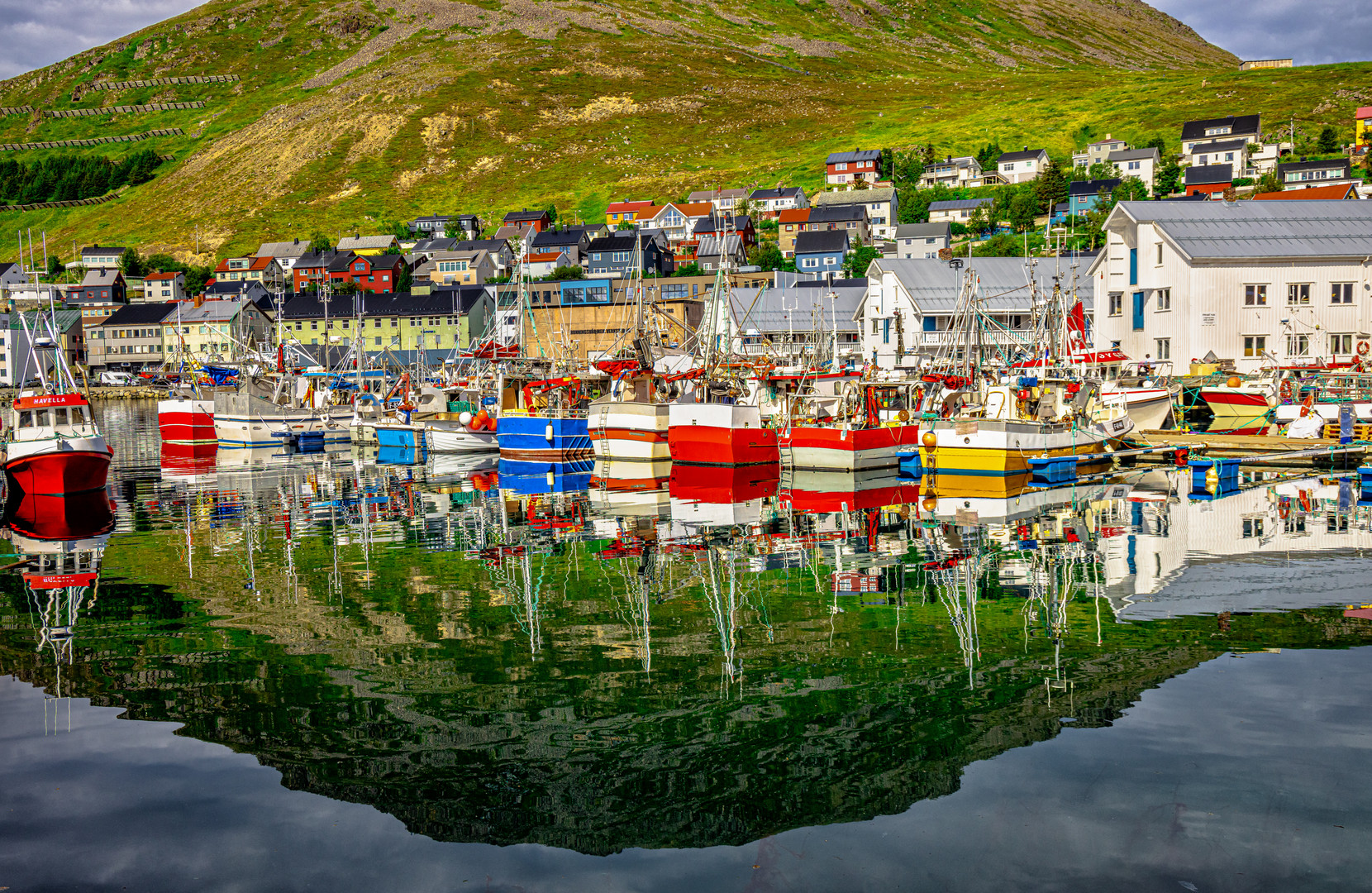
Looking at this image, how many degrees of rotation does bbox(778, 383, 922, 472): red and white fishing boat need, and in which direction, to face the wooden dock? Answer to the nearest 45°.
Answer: approximately 45° to its right

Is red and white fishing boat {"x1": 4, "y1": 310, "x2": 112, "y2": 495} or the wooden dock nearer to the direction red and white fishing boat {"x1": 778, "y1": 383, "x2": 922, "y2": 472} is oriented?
the wooden dock

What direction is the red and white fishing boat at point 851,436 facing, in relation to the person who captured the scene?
facing away from the viewer and to the right of the viewer

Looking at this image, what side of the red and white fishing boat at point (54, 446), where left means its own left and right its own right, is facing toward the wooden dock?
left

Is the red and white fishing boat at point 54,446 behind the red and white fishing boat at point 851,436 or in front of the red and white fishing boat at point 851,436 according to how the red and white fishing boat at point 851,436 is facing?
behind

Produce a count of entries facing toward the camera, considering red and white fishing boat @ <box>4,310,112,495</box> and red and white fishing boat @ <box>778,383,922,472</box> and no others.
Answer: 1

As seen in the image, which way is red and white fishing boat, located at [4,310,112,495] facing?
toward the camera
